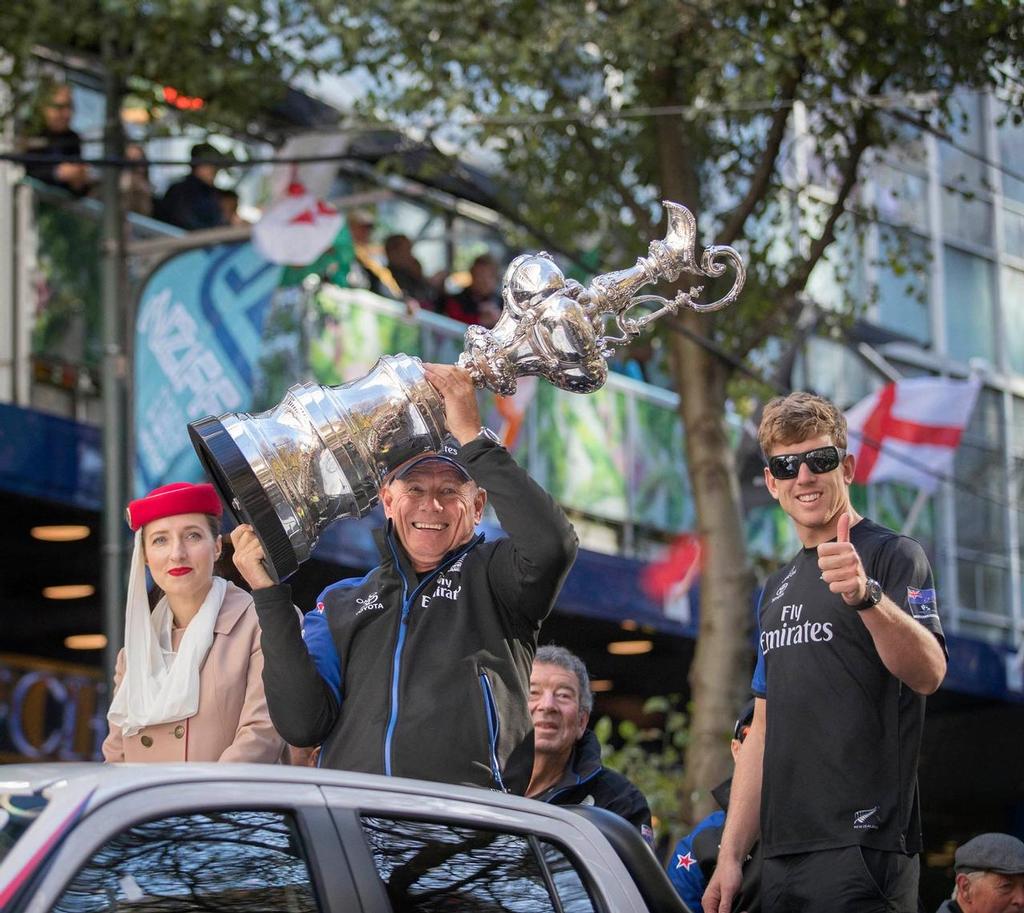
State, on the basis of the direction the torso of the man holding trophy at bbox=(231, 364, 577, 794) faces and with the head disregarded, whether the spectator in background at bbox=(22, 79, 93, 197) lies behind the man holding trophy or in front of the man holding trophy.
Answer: behind

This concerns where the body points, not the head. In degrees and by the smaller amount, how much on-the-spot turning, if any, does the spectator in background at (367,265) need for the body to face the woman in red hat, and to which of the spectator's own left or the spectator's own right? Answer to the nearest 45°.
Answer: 0° — they already face them

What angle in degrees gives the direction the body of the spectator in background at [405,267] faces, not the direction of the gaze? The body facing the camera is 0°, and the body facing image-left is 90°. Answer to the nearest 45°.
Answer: approximately 315°

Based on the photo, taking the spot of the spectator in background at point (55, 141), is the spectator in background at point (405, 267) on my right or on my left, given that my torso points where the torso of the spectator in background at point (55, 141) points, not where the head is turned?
on my left

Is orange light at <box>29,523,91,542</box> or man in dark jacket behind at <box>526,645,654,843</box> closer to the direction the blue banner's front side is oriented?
the man in dark jacket behind

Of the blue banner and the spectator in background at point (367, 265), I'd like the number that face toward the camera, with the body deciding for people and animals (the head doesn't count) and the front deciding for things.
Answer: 2

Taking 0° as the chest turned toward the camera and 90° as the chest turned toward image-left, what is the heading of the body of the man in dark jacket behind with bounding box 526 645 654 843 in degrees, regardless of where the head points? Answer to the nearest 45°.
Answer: approximately 45°

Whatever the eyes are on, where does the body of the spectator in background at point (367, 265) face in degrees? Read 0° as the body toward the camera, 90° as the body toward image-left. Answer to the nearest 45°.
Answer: approximately 0°
